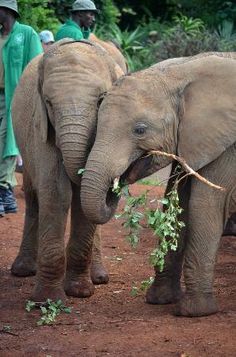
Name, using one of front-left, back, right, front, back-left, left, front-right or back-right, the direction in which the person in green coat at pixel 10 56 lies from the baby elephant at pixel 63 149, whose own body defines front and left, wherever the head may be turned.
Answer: back

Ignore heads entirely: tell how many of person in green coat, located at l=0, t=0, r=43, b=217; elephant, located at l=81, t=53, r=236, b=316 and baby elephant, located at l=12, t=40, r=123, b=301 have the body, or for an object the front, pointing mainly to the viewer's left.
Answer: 1

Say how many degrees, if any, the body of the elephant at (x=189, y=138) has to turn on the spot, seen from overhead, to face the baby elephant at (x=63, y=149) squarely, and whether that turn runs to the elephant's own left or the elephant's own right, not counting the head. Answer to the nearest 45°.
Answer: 0° — it already faces it

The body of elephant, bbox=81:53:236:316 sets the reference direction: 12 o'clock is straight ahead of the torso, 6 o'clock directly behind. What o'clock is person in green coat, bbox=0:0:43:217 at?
The person in green coat is roughly at 2 o'clock from the elephant.

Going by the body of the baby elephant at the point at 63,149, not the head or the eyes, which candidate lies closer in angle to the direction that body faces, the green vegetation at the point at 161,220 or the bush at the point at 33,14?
the green vegetation

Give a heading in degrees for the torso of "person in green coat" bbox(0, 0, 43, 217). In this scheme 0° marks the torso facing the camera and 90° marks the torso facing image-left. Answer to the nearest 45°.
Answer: approximately 0°

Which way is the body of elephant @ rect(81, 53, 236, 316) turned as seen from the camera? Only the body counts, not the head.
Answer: to the viewer's left

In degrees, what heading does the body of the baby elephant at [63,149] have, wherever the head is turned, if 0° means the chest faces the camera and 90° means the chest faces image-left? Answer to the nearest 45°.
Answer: approximately 0°

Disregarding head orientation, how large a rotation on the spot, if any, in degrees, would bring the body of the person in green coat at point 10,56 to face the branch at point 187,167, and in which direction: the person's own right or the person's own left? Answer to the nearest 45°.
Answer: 0° — they already face it
